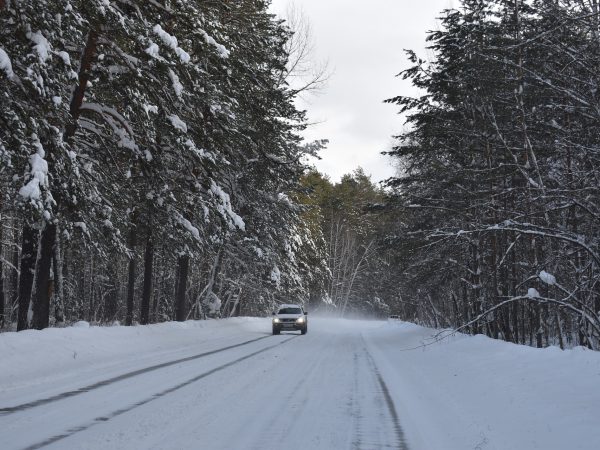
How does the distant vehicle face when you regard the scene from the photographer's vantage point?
facing the viewer
